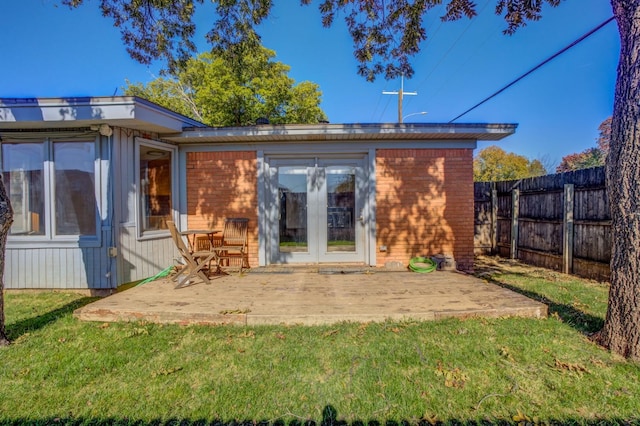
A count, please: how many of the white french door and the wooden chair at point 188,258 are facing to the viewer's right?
1

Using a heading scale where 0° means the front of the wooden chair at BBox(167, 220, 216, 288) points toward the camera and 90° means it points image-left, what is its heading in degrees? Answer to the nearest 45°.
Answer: approximately 270°

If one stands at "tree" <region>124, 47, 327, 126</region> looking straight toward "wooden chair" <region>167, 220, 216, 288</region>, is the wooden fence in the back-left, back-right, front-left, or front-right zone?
front-left

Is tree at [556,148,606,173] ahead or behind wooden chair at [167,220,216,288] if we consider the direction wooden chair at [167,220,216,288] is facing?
ahead

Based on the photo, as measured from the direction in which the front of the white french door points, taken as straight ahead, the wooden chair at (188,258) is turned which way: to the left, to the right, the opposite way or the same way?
to the left

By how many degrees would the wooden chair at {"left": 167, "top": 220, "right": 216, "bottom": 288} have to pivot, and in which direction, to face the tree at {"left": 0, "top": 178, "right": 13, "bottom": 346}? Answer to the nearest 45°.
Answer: approximately 135° to its right

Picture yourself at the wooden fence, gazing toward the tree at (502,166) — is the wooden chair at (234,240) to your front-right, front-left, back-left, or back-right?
back-left

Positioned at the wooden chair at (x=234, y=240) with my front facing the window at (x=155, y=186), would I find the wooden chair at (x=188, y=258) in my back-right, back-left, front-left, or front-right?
front-left

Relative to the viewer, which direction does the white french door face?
toward the camera

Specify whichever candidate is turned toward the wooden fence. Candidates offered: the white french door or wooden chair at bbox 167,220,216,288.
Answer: the wooden chair

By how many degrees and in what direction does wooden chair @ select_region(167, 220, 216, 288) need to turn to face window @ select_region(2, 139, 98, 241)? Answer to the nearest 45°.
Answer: approximately 135° to its left

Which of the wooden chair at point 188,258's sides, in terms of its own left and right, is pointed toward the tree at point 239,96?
left

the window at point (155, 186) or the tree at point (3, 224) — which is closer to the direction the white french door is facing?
the tree

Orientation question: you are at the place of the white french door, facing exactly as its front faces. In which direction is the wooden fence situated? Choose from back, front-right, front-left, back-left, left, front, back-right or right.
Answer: left
